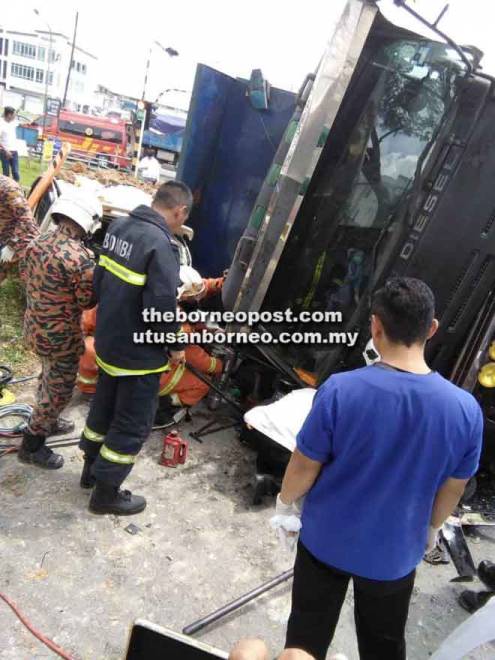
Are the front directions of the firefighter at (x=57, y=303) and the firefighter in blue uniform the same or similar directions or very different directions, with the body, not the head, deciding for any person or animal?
same or similar directions

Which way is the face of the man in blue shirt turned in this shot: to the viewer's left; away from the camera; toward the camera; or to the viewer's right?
away from the camera

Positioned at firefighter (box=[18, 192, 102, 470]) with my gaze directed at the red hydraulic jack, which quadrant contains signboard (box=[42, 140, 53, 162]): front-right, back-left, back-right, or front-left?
back-left

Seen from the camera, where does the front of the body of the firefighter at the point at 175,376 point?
to the viewer's right

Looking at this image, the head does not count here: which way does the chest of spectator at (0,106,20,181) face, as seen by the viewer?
toward the camera

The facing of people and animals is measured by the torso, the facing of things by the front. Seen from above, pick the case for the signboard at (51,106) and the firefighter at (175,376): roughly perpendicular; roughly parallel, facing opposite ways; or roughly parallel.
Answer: roughly perpendicular

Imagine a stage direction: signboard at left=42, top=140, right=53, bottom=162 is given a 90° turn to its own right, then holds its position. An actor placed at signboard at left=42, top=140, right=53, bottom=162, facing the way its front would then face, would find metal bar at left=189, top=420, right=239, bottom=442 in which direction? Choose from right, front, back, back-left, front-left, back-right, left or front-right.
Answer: left

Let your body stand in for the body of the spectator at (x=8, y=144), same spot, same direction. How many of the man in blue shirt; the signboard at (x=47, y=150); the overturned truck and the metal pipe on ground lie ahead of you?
3

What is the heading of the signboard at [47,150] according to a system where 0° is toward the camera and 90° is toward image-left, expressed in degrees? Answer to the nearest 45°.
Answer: approximately 0°

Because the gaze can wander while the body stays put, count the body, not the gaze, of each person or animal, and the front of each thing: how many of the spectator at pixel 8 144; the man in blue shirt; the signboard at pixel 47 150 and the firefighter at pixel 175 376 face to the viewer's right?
1

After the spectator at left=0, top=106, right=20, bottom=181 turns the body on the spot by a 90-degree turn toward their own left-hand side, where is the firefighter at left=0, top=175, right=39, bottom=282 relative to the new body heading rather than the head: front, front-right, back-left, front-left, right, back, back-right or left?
right

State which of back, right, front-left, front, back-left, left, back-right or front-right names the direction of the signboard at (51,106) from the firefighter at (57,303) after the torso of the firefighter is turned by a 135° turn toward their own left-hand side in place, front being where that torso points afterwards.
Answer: right

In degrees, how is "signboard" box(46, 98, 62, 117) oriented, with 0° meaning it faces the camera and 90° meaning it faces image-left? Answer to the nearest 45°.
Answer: approximately 0°

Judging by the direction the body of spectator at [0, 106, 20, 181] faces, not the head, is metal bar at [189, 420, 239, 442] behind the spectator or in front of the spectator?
in front

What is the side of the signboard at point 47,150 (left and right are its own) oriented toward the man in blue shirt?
front

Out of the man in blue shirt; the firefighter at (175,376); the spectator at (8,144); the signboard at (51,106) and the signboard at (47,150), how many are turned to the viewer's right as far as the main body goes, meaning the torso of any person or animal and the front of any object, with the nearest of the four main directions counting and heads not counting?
1

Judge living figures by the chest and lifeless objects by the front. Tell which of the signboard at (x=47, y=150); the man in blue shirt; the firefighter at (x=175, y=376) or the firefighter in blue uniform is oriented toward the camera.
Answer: the signboard
